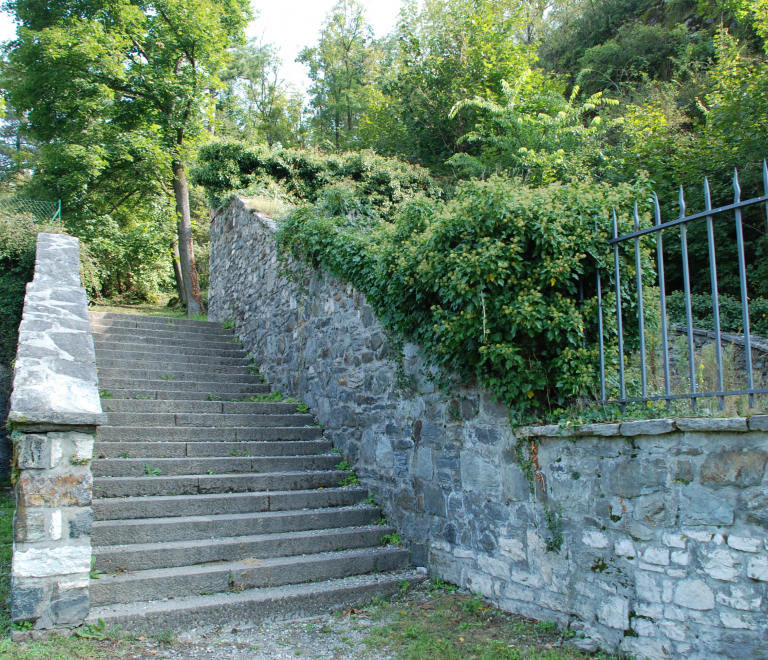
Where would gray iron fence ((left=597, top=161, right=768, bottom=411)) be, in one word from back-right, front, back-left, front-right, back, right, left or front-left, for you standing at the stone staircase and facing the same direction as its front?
front-left

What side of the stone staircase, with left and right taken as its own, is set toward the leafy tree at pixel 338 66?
back

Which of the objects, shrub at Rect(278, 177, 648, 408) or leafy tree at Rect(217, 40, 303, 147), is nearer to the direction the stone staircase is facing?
the shrub

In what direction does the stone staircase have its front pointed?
toward the camera

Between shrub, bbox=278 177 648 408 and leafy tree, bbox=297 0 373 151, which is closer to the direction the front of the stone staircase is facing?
the shrub

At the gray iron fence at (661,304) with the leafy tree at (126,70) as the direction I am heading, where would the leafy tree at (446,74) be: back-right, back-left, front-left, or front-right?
front-right

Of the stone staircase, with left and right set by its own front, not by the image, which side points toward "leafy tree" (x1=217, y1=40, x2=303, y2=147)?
back

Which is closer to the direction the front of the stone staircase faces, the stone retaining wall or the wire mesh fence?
the stone retaining wall

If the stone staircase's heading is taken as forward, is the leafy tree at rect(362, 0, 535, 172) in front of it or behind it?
behind

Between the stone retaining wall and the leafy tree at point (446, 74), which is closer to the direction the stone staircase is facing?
the stone retaining wall
